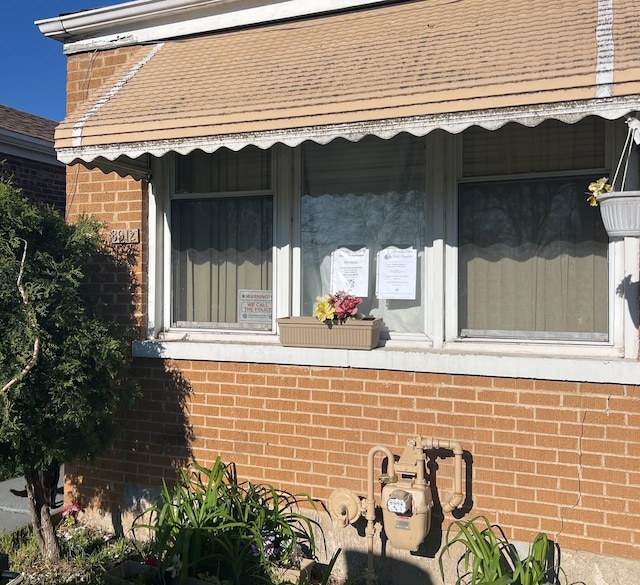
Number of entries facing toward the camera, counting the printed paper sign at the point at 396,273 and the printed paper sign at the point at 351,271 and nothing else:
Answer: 2

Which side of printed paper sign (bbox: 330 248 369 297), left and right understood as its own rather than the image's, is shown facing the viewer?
front

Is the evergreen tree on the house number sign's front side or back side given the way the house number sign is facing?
on the front side

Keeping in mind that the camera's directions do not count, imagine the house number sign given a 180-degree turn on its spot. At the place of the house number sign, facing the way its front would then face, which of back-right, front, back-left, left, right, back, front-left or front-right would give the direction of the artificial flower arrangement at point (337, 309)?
back-right

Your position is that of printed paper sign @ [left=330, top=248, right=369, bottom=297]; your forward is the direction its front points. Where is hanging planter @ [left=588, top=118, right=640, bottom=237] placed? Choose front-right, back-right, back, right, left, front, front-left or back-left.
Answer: front-left

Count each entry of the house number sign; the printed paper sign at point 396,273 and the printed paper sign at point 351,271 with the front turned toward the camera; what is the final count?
3
